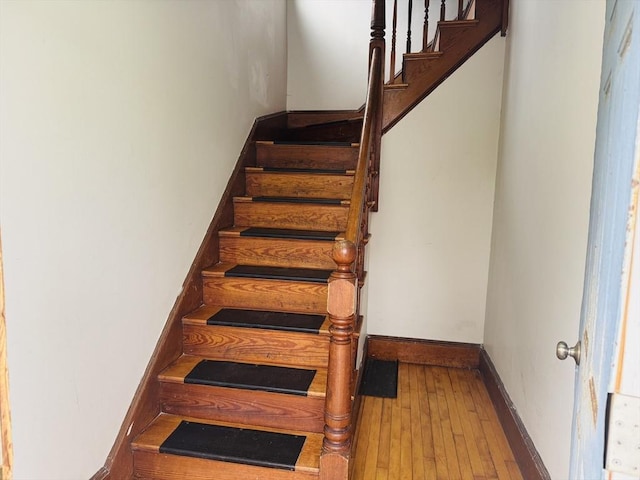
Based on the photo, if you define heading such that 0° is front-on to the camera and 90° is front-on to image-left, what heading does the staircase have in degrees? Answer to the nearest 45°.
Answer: approximately 0°

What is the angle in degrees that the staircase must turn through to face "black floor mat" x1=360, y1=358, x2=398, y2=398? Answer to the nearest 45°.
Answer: approximately 135° to its left
